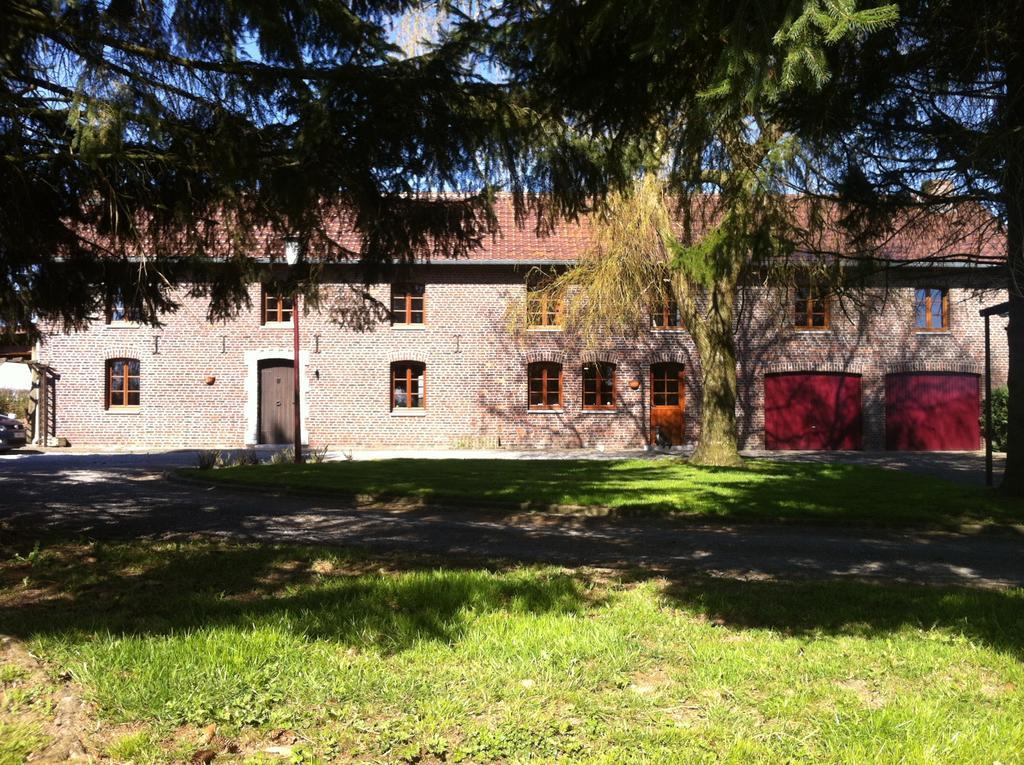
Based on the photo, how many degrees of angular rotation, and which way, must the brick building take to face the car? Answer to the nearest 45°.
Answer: approximately 90° to its right

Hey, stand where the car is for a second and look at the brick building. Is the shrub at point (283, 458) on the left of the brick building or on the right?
right

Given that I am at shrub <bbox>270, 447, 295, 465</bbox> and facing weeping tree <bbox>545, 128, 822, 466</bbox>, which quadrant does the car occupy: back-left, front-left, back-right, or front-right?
back-left

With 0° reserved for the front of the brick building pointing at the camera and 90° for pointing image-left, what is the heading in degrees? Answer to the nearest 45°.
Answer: approximately 0°

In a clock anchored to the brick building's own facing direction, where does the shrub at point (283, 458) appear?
The shrub is roughly at 1 o'clock from the brick building.

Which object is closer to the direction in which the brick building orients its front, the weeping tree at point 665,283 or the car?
the weeping tree

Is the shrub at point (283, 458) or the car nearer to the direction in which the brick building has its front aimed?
the shrub

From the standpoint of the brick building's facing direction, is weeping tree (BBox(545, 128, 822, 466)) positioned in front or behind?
in front

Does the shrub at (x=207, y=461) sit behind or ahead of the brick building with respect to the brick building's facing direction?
ahead
